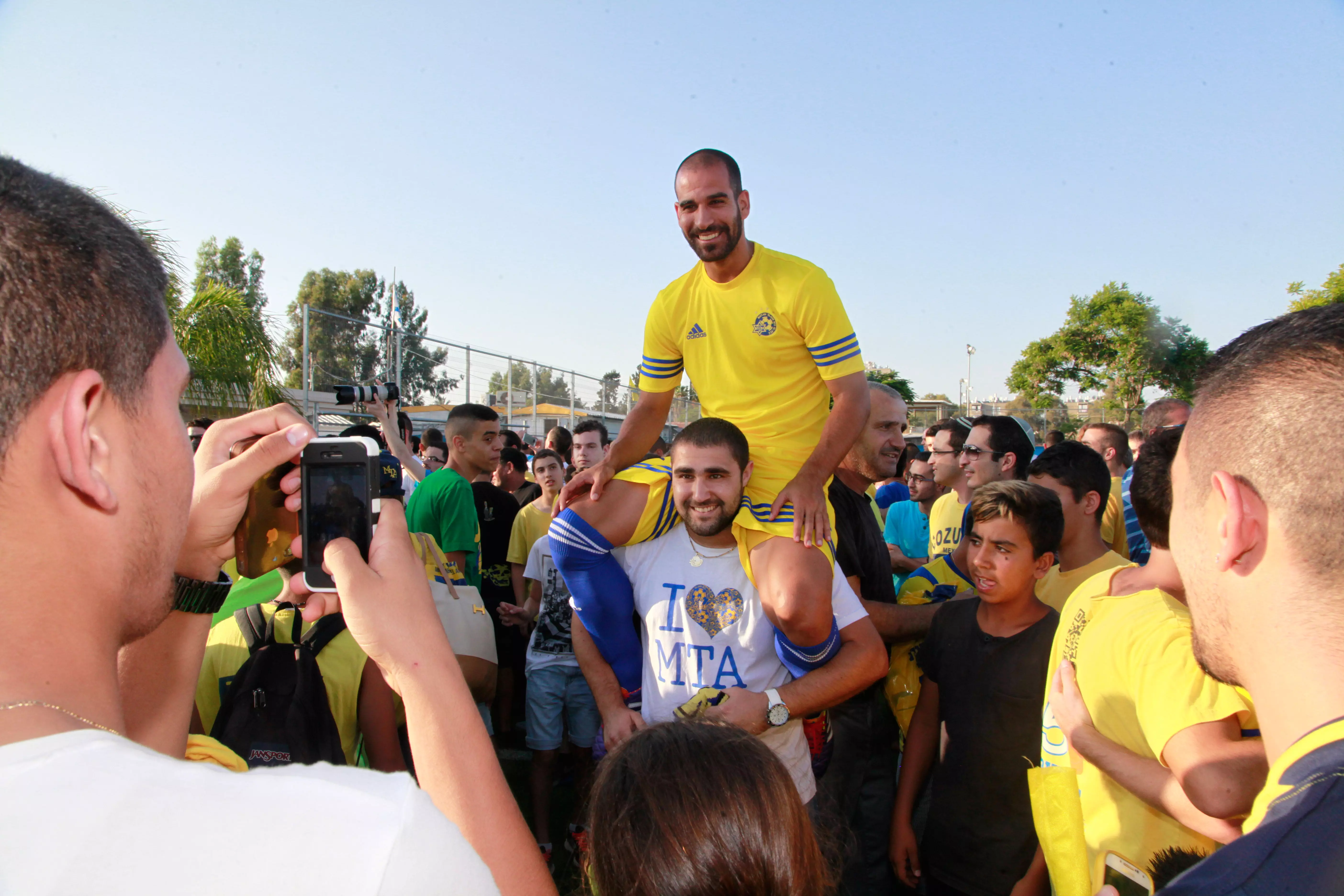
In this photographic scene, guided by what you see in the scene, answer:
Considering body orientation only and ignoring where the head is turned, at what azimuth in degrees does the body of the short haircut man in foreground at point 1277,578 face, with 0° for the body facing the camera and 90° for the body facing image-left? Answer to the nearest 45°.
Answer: approximately 135°

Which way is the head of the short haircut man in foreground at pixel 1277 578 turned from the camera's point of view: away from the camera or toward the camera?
away from the camera

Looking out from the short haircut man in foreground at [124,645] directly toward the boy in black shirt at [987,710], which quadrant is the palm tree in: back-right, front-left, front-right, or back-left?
front-left

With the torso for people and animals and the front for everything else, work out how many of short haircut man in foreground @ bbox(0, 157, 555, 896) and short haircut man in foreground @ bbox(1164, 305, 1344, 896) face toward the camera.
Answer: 0

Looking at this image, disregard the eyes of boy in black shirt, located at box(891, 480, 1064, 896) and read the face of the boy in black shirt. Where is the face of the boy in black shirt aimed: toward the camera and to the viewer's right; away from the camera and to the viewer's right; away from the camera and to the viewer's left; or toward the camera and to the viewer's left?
toward the camera and to the viewer's left

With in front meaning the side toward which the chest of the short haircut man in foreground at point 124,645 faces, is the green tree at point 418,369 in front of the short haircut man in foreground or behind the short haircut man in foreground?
in front

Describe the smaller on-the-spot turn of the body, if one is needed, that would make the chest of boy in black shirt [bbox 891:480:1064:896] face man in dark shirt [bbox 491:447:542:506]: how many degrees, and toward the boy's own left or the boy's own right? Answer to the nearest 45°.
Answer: approximately 90° to the boy's own right

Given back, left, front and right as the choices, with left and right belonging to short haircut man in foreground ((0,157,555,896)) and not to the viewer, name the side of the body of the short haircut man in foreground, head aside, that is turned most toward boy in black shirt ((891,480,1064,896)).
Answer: front

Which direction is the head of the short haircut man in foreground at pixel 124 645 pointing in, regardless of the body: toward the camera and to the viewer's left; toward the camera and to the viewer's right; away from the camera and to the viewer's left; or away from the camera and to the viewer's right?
away from the camera and to the viewer's right

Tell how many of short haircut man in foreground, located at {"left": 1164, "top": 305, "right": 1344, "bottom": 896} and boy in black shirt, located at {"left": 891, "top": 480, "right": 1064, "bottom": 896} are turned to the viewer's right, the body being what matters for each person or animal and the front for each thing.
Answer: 0

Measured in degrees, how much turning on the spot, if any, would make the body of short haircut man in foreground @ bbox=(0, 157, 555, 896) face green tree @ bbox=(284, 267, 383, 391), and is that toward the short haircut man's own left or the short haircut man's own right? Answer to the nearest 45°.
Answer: approximately 45° to the short haircut man's own left

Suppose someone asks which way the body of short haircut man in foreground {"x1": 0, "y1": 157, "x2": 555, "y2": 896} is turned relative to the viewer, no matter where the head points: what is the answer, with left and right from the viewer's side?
facing away from the viewer and to the right of the viewer

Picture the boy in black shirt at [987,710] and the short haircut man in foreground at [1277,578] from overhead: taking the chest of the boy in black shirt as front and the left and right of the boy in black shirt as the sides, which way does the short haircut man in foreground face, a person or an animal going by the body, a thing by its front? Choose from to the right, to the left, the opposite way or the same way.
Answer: to the right

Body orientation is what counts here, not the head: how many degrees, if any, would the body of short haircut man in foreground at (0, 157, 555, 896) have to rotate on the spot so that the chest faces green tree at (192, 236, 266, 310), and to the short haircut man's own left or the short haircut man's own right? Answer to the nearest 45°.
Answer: approximately 45° to the short haircut man's own left

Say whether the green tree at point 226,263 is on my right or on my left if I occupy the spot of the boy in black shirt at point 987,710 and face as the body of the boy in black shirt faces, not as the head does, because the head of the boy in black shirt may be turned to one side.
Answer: on my right
